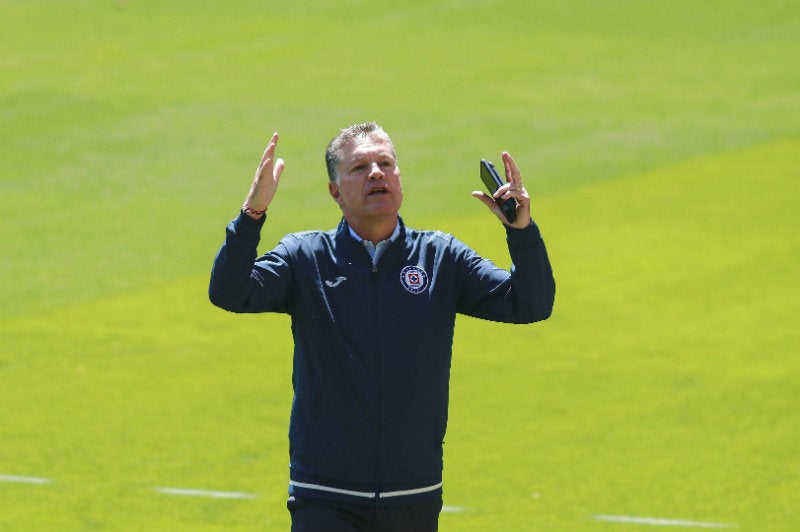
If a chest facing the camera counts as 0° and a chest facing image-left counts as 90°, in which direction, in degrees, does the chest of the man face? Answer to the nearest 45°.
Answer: approximately 0°
